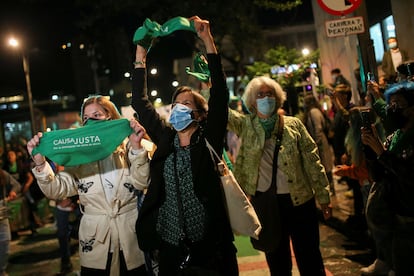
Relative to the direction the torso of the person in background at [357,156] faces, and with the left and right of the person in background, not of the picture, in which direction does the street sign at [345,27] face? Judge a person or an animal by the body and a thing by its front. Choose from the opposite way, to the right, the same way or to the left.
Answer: to the left

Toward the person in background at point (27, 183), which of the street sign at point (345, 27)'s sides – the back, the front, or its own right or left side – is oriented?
right

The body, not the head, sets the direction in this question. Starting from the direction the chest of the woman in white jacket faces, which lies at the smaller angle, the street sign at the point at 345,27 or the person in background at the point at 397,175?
the person in background

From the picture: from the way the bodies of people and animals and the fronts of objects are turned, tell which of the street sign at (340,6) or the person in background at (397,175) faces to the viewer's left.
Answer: the person in background

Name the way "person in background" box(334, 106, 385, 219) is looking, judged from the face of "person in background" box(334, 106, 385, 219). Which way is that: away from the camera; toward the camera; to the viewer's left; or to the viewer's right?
to the viewer's left

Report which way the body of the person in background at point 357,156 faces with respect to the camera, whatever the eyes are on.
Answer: to the viewer's left

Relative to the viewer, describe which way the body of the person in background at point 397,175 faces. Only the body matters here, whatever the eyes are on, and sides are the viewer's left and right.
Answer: facing to the left of the viewer
